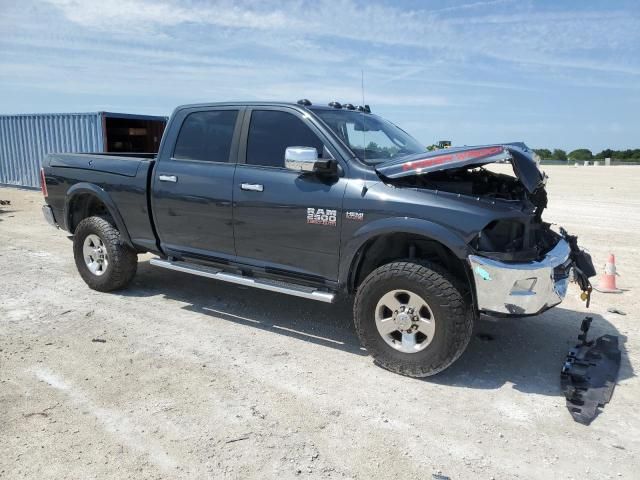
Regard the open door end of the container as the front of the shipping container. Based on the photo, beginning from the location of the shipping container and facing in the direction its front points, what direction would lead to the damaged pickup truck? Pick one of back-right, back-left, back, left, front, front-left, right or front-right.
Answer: front-right

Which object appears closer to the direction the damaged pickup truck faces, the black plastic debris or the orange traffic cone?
the black plastic debris

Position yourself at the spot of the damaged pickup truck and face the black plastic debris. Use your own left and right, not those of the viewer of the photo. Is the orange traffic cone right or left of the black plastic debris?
left

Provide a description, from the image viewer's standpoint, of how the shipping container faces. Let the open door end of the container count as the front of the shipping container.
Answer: facing the viewer and to the right of the viewer

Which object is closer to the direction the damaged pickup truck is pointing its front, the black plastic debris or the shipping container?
the black plastic debris

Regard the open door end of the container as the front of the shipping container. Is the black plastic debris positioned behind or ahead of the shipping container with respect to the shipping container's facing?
ahead

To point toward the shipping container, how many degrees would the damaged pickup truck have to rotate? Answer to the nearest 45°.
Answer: approximately 180°

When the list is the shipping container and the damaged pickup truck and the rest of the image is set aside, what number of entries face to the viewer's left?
0

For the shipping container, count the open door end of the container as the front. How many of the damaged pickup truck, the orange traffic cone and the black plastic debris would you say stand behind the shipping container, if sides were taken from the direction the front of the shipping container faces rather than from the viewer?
0

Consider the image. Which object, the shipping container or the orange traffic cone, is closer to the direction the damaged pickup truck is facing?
the orange traffic cone

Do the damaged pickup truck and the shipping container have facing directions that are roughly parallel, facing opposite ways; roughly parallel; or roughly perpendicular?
roughly parallel

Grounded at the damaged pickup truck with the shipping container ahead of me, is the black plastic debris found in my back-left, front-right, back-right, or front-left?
back-right
